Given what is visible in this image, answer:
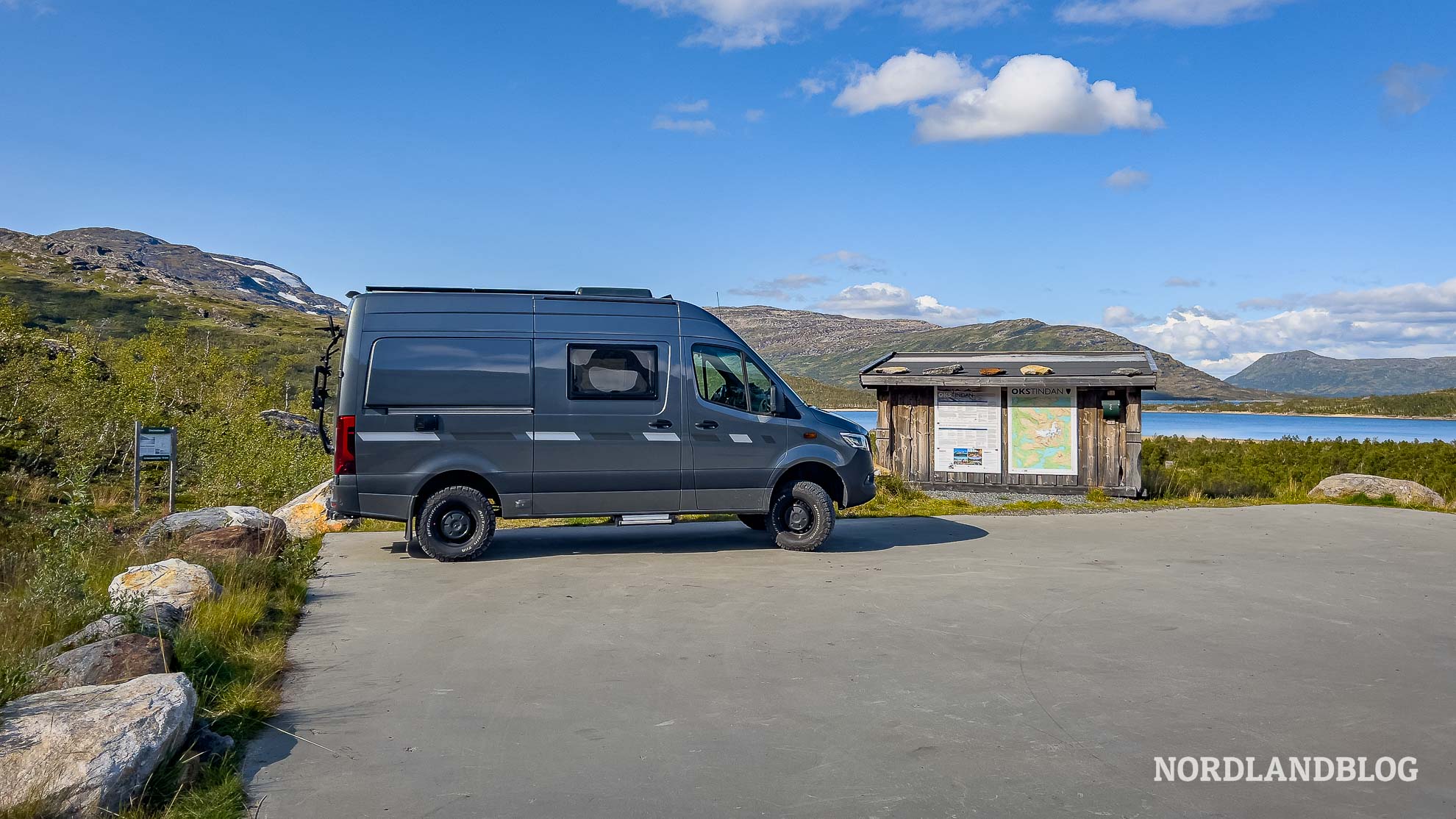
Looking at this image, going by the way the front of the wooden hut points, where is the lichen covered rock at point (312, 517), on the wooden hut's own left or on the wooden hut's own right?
on the wooden hut's own right

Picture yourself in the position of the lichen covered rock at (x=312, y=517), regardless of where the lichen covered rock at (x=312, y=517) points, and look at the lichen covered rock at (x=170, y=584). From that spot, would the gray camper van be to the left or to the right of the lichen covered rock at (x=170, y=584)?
left

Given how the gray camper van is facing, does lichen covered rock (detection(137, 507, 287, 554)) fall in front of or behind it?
behind

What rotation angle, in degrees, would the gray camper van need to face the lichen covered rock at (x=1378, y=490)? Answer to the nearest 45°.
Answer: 0° — it already faces it

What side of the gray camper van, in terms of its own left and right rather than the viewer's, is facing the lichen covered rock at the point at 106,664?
right

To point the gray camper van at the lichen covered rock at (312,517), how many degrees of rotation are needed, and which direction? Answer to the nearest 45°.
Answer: approximately 135° to its left

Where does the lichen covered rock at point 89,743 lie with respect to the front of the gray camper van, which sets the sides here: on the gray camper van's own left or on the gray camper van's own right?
on the gray camper van's own right

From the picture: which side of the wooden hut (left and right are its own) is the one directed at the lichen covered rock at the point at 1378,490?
left

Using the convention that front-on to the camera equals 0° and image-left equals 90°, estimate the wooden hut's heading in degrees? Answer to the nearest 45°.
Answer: approximately 0°

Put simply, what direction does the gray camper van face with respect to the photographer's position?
facing to the right of the viewer

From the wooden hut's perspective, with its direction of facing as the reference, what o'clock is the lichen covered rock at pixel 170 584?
The lichen covered rock is roughly at 1 o'clock from the wooden hut.
